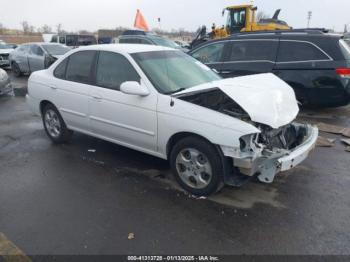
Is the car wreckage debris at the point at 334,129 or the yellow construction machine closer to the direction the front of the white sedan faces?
the car wreckage debris

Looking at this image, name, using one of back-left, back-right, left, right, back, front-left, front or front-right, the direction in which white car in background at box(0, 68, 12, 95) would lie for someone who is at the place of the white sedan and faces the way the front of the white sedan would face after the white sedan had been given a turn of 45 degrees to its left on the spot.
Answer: back-left

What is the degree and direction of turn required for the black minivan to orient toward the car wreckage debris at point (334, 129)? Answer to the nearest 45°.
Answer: approximately 180°

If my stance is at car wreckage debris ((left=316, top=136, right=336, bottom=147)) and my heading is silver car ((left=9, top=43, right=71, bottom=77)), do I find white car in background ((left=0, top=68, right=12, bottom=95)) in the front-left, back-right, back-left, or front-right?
front-left

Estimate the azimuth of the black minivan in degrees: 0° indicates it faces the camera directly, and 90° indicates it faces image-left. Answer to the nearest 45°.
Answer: approximately 135°

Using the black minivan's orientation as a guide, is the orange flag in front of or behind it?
in front

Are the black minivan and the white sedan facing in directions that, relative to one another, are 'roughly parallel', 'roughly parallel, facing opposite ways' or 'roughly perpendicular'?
roughly parallel, facing opposite ways

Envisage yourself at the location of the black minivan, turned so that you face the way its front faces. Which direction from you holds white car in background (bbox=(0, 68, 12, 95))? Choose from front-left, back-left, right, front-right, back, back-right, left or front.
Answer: front-left

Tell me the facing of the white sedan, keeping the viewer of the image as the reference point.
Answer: facing the viewer and to the right of the viewer

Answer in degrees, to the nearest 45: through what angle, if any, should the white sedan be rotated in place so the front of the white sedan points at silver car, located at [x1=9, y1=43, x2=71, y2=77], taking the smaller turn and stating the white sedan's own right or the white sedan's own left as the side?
approximately 180°

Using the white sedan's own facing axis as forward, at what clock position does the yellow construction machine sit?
The yellow construction machine is roughly at 8 o'clock from the white sedan.

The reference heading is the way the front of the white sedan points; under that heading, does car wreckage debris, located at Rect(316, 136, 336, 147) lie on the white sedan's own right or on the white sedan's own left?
on the white sedan's own left

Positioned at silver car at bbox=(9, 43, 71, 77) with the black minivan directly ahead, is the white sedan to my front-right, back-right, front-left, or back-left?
front-right

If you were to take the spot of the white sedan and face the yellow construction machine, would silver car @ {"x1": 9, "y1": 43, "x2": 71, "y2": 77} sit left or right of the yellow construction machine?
left

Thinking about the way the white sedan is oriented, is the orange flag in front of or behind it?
behind

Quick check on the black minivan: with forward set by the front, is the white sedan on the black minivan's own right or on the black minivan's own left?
on the black minivan's own left
